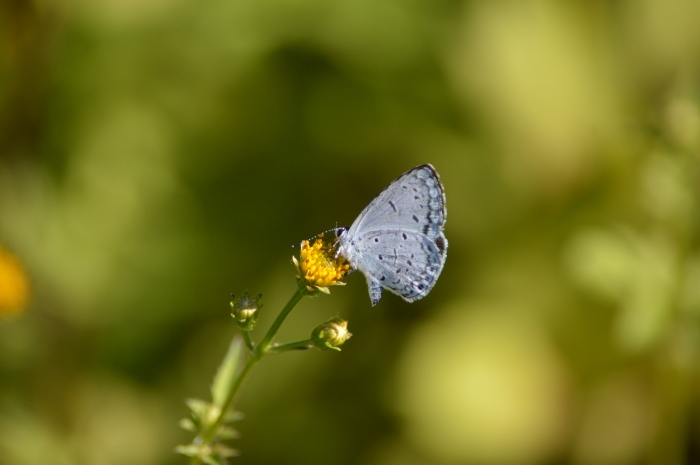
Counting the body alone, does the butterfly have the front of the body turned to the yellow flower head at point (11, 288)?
yes

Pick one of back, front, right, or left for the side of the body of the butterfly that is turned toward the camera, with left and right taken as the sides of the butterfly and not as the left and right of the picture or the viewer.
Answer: left
